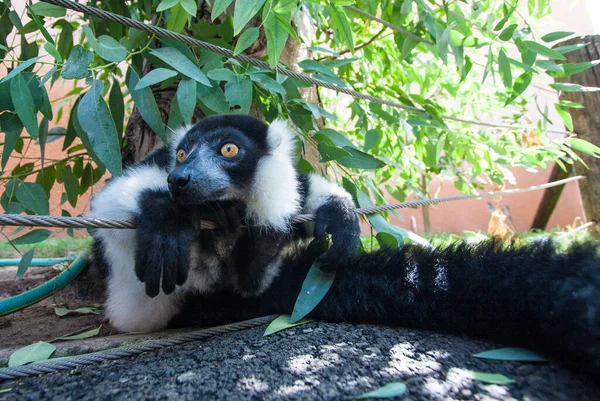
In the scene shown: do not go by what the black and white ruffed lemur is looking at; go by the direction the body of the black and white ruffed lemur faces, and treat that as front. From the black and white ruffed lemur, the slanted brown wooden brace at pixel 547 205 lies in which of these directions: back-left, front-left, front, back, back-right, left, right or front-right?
back

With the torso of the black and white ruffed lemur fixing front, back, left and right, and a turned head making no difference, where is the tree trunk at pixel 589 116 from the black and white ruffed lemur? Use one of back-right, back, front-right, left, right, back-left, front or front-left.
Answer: back

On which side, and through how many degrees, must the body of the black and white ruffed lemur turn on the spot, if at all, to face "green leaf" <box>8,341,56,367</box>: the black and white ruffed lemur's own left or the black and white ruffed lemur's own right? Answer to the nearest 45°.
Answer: approximately 45° to the black and white ruffed lemur's own right

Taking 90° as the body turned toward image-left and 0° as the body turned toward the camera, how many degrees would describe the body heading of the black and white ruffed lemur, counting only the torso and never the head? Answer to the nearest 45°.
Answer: approximately 45°

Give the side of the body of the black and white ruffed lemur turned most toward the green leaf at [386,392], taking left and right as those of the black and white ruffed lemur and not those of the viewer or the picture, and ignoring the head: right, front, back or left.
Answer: front
